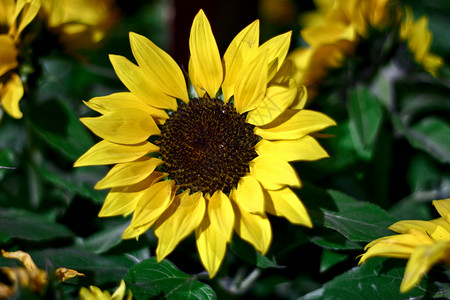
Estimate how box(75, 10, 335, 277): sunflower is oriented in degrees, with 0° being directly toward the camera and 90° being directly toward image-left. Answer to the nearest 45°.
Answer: approximately 0°
